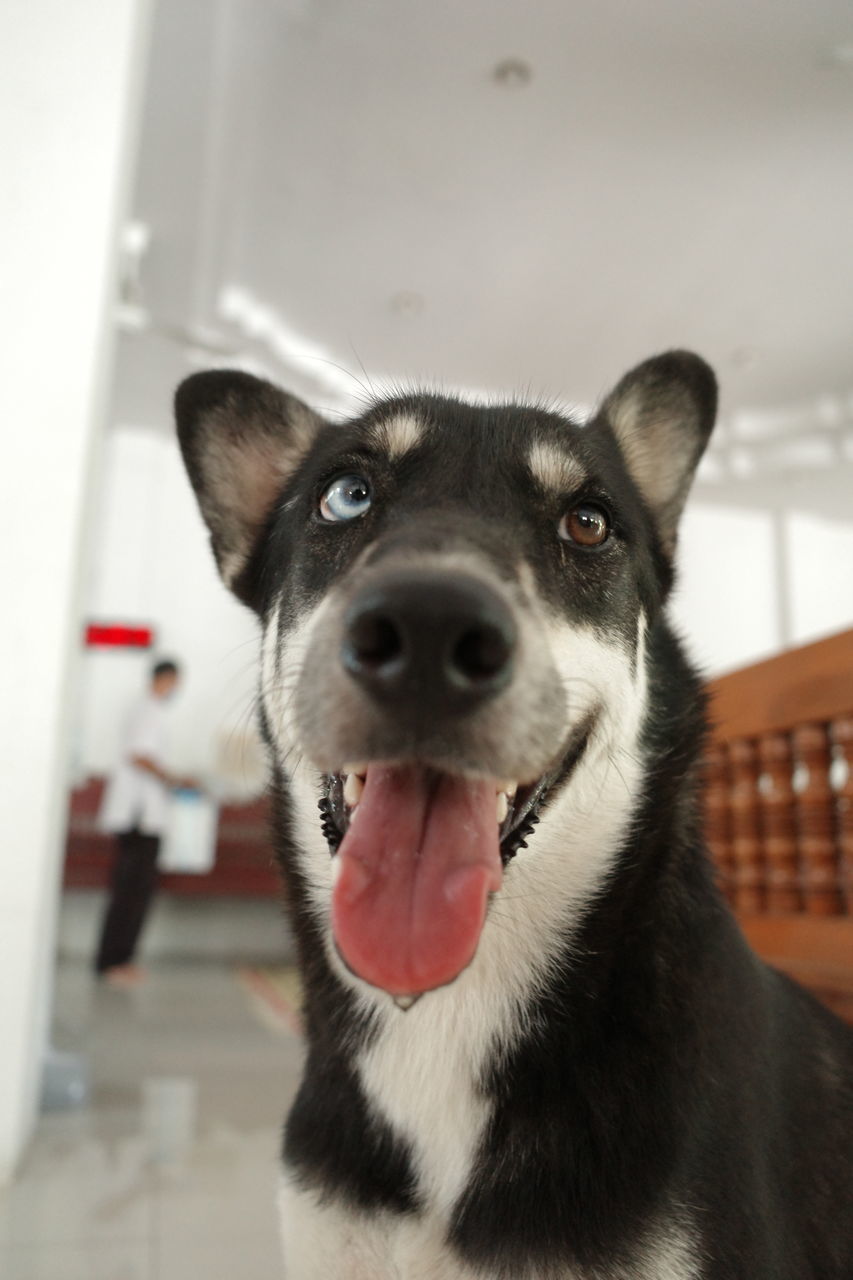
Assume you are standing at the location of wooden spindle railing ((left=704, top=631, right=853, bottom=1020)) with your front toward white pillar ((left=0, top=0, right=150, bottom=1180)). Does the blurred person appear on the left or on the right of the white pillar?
right

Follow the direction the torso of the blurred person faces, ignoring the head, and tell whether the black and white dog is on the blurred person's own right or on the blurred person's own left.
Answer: on the blurred person's own right

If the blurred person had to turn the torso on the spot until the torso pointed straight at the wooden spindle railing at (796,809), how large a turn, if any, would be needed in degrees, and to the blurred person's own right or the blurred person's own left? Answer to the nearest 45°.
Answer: approximately 45° to the blurred person's own right

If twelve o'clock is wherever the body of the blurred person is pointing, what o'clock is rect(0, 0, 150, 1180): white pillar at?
The white pillar is roughly at 3 o'clock from the blurred person.

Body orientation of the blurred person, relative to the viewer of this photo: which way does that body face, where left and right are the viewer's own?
facing to the right of the viewer

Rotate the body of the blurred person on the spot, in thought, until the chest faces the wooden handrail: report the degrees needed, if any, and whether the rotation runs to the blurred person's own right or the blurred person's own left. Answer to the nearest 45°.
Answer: approximately 45° to the blurred person's own right

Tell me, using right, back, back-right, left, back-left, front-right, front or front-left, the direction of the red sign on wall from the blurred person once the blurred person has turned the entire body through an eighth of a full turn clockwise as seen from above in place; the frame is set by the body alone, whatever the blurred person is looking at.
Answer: back-left
